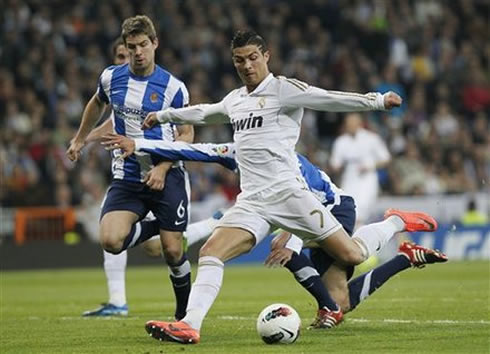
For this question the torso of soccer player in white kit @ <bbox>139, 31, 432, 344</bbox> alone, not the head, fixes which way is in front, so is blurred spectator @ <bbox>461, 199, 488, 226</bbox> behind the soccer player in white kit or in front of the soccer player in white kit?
behind

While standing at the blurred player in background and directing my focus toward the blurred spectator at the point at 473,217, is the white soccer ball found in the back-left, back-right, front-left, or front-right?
back-right

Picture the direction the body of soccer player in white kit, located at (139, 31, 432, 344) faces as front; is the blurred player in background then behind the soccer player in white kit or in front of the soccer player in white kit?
behind

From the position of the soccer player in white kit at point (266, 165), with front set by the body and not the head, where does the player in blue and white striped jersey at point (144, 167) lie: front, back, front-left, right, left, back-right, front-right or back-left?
right

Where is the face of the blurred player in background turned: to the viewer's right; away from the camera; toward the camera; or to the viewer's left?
toward the camera
